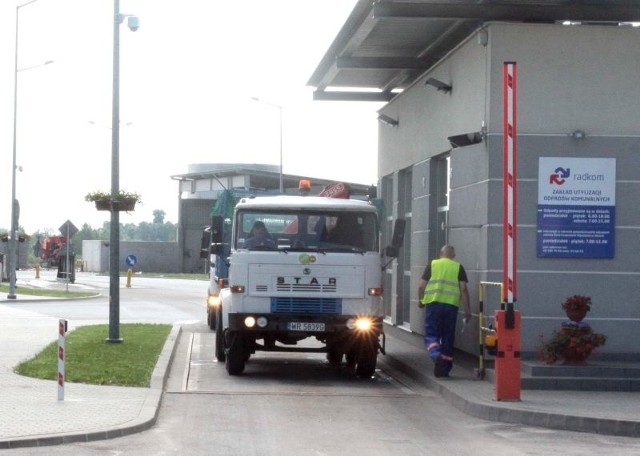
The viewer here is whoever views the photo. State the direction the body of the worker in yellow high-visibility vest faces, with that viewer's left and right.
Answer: facing away from the viewer

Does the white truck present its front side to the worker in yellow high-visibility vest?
no

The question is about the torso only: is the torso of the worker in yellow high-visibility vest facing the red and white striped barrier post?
no

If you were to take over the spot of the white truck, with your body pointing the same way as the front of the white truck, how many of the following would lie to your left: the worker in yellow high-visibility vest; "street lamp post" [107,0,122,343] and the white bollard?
1

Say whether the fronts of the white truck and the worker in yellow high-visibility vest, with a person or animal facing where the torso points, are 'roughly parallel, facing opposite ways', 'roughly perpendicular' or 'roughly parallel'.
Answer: roughly parallel, facing opposite ways

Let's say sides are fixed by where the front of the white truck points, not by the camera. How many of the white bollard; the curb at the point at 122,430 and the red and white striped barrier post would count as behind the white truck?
0

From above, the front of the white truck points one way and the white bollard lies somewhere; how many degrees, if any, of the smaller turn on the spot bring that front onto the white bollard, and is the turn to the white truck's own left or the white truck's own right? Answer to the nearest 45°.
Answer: approximately 45° to the white truck's own right

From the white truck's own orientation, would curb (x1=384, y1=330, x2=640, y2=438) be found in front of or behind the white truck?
in front

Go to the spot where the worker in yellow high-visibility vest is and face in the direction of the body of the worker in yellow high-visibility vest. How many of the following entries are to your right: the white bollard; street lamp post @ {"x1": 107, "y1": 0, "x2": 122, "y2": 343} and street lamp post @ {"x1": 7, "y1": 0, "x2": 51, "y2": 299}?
0

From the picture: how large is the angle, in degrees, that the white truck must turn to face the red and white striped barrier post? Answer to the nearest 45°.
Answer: approximately 45° to its left

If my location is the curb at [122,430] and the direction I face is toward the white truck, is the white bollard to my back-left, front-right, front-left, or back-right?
front-left

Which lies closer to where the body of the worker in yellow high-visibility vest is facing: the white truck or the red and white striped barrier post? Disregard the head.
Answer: the white truck

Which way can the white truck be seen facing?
toward the camera

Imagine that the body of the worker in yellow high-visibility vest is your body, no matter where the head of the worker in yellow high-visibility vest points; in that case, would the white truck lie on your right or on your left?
on your left
